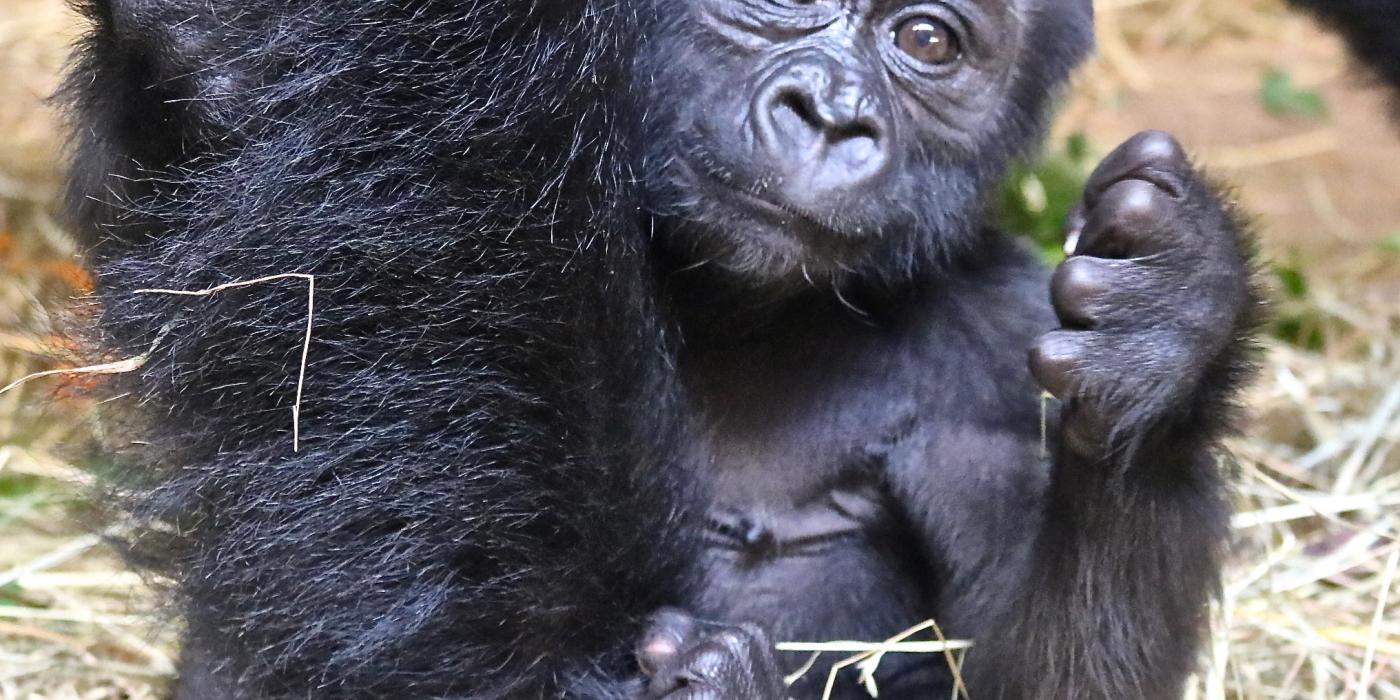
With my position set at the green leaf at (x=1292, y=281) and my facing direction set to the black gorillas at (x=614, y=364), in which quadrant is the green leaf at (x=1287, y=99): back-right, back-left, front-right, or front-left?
back-right

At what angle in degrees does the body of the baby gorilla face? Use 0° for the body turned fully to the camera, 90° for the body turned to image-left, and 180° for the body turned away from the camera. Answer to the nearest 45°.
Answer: approximately 0°

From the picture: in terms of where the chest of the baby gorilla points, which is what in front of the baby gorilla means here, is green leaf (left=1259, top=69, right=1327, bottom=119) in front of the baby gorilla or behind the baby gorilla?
behind

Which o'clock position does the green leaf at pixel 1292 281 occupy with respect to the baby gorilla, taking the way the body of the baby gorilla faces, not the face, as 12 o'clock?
The green leaf is roughly at 7 o'clock from the baby gorilla.
